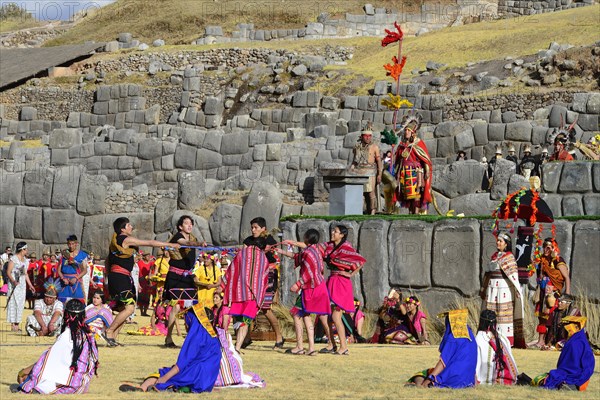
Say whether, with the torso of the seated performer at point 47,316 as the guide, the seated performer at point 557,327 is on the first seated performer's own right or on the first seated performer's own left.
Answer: on the first seated performer's own left

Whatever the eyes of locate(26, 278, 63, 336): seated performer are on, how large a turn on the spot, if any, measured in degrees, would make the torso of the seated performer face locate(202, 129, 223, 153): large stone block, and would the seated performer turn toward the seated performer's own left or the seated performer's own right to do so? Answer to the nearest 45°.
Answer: approximately 180°

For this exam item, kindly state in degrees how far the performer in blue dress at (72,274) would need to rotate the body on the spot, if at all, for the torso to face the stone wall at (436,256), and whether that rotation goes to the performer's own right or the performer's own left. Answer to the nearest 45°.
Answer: approximately 90° to the performer's own left

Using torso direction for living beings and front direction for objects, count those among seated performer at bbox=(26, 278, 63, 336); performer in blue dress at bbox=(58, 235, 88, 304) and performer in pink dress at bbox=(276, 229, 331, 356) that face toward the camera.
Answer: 2

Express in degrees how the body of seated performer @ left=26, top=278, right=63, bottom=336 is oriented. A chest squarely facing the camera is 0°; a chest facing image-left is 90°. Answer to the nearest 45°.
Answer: approximately 0°

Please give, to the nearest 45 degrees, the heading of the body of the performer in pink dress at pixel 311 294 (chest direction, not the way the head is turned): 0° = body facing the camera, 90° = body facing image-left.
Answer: approximately 135°

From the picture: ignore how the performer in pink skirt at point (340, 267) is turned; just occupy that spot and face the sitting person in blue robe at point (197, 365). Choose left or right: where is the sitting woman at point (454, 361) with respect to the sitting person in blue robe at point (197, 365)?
left

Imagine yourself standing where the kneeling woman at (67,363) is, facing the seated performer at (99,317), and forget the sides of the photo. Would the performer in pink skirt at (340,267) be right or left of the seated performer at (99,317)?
right

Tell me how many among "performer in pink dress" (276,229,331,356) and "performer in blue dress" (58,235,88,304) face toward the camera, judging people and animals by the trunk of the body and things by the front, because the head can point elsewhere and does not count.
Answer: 1
